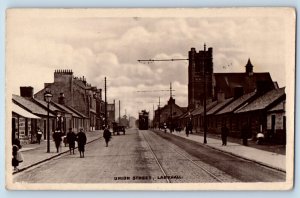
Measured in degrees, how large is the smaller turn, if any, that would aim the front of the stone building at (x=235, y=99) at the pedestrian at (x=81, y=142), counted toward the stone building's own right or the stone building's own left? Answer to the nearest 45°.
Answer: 0° — it already faces them

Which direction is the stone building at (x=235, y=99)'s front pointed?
to the viewer's left
